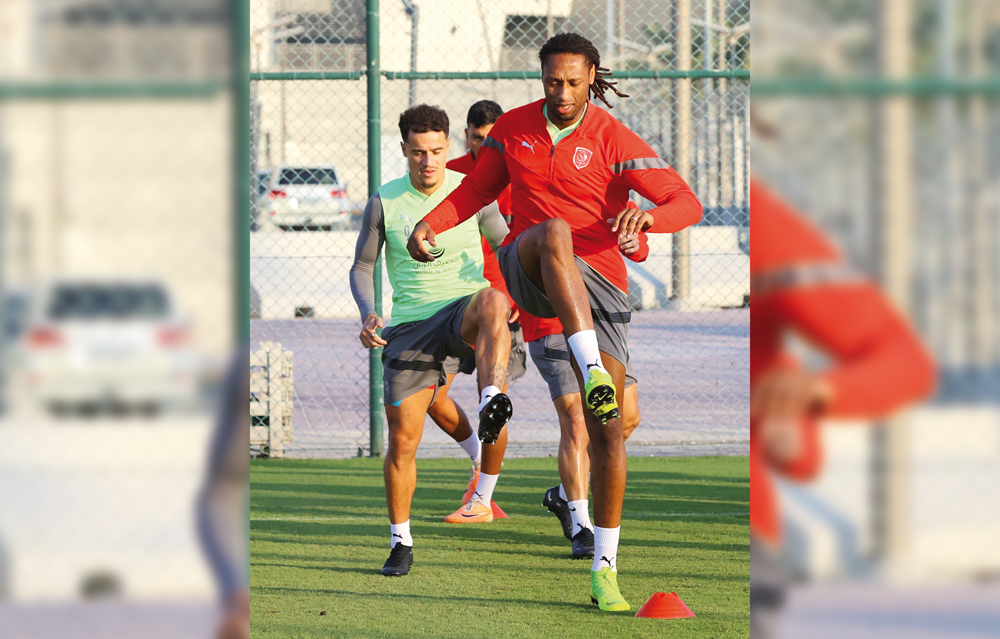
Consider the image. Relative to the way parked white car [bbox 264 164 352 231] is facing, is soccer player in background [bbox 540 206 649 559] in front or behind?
behind

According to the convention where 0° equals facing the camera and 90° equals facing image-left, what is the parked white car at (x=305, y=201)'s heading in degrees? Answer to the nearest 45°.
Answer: approximately 180°

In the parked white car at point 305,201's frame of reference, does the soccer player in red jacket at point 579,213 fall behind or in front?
behind

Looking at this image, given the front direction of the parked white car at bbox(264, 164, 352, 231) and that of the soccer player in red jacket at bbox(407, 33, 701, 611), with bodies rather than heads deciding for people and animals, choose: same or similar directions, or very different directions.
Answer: very different directions

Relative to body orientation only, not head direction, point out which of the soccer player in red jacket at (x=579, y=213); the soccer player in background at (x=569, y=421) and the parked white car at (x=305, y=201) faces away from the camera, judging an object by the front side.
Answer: the parked white car
